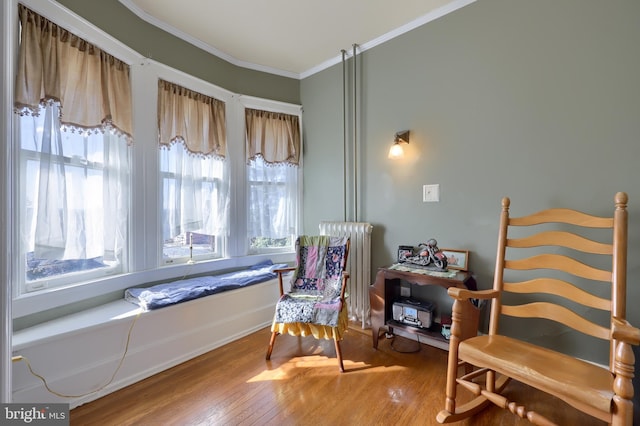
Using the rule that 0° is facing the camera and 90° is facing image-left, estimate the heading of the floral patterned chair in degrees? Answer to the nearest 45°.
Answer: approximately 45°

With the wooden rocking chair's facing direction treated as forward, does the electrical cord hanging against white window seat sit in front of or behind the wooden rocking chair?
in front

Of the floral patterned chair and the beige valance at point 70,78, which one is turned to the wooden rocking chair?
the beige valance

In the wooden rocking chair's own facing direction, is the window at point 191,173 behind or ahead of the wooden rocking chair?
ahead

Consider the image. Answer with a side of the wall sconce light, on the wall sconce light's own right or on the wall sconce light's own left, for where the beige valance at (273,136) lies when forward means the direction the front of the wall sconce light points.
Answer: on the wall sconce light's own right

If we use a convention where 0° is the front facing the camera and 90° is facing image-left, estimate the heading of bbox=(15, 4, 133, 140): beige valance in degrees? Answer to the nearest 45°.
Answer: approximately 315°

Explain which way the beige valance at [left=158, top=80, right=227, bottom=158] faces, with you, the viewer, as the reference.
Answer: facing the viewer and to the right of the viewer

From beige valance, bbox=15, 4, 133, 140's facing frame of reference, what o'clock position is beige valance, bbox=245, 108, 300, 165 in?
beige valance, bbox=245, 108, 300, 165 is roughly at 10 o'clock from beige valance, bbox=15, 4, 133, 140.

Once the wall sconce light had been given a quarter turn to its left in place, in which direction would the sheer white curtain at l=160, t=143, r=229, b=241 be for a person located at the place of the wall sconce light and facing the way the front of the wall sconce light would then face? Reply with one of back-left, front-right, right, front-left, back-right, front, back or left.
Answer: back-right

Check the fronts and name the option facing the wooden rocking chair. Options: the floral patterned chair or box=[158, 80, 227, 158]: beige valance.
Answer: the beige valance

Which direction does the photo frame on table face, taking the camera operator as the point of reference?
facing the viewer and to the left of the viewer

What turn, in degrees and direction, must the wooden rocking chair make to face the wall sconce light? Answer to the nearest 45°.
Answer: approximately 90° to its right
